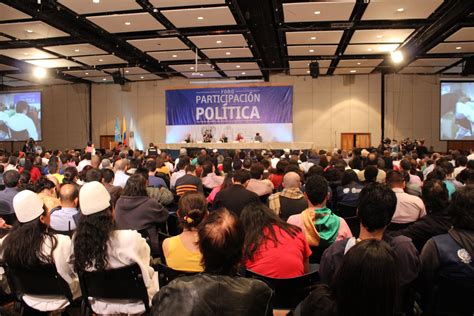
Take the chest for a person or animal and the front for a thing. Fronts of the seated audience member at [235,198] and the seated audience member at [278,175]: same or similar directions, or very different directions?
same or similar directions

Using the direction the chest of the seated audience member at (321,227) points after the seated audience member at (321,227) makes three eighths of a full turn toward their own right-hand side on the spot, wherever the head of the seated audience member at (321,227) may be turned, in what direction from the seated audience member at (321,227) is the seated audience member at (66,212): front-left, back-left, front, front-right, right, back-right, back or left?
back-right

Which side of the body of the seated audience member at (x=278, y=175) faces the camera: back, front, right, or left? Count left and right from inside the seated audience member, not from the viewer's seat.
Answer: back

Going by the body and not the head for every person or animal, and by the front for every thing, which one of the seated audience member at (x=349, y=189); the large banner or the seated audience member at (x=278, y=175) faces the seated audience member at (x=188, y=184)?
the large banner

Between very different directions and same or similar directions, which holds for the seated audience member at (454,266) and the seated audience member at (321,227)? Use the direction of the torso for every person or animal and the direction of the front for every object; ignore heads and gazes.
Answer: same or similar directions

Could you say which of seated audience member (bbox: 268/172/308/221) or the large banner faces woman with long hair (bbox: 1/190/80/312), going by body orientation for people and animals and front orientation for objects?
the large banner

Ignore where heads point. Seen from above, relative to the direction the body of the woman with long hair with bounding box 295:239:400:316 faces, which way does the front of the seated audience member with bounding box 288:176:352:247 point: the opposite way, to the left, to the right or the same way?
the same way

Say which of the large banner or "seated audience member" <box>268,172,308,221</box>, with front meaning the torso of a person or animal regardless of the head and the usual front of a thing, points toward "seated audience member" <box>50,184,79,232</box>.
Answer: the large banner

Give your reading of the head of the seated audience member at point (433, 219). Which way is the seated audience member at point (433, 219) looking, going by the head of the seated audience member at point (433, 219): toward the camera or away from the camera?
away from the camera

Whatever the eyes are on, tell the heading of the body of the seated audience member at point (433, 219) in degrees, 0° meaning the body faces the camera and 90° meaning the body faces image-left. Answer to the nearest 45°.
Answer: approximately 180°

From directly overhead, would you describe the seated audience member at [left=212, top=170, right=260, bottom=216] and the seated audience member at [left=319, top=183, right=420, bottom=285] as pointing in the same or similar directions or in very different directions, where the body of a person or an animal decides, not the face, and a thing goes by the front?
same or similar directions

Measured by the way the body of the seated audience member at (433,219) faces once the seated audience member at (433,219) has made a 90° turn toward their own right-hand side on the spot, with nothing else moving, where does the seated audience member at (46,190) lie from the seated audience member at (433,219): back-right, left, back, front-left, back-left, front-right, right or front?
back

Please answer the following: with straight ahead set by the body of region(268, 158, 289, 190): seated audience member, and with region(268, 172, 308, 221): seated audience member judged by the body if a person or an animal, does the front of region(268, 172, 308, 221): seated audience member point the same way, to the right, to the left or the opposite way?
the same way

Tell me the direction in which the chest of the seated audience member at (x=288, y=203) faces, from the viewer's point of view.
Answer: away from the camera

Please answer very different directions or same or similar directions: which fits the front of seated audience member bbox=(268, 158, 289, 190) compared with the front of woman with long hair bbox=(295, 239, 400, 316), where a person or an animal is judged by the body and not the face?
same or similar directions

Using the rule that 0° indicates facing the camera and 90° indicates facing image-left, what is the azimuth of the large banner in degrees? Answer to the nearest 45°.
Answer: approximately 0°

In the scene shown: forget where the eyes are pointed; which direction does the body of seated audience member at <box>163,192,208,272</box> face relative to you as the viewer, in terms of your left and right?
facing away from the viewer

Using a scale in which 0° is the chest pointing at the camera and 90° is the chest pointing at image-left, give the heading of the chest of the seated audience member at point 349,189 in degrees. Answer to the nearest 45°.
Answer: approximately 180°

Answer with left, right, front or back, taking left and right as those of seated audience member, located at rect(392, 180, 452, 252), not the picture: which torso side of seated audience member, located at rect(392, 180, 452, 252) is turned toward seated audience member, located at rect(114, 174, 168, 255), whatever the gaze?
left

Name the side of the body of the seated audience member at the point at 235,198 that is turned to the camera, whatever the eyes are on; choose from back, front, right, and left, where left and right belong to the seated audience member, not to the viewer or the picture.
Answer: back

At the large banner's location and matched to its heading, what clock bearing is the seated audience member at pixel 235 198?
The seated audience member is roughly at 12 o'clock from the large banner.
